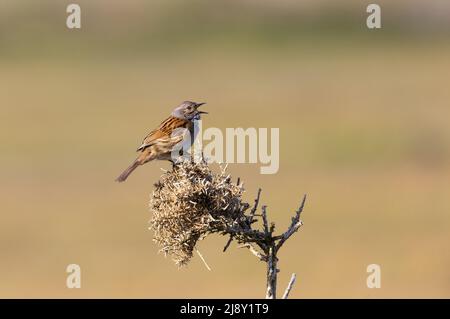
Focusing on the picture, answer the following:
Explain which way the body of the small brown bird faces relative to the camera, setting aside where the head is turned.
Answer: to the viewer's right
